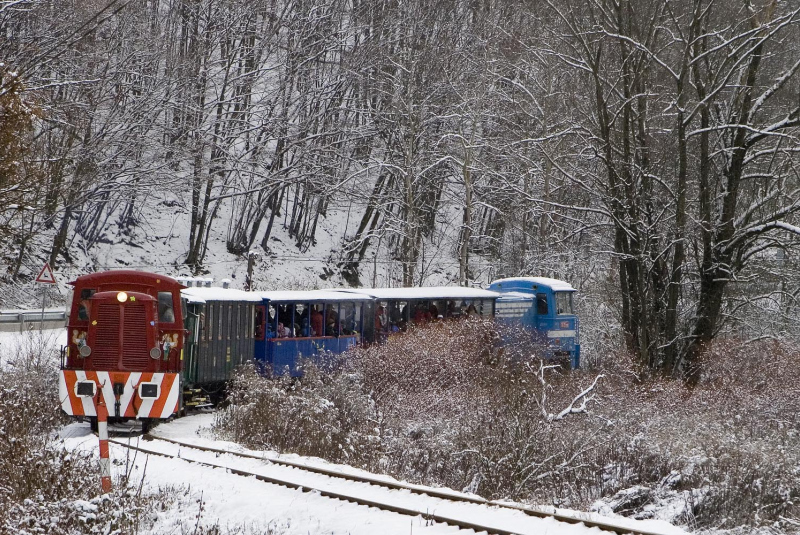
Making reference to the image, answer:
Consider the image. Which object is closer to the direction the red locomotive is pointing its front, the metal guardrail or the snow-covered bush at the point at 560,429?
the snow-covered bush

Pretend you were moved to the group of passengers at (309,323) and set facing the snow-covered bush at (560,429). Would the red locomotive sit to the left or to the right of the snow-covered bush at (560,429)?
right

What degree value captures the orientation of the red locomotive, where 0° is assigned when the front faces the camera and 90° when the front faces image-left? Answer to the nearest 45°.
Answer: approximately 0°

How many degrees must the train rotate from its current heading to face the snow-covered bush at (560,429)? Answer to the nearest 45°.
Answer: approximately 90° to its left

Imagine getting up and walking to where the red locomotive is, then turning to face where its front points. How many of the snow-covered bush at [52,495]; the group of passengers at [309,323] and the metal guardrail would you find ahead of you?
1

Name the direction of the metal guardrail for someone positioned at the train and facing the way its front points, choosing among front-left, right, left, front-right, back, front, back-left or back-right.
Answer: right

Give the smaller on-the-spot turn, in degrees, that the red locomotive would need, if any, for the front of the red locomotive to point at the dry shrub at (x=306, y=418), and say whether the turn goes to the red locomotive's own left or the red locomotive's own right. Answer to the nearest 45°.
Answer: approximately 90° to the red locomotive's own left

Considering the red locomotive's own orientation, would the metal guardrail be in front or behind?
behind

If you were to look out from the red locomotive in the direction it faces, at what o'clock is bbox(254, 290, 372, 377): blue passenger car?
The blue passenger car is roughly at 7 o'clock from the red locomotive.

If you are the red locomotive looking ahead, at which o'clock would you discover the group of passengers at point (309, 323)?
The group of passengers is roughly at 7 o'clock from the red locomotive.
